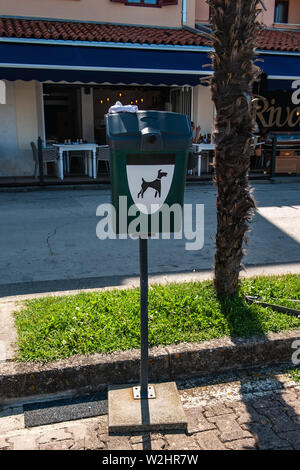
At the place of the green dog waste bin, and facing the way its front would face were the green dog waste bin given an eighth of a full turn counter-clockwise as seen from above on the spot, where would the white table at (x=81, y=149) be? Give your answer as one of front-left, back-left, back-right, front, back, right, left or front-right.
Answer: back-left

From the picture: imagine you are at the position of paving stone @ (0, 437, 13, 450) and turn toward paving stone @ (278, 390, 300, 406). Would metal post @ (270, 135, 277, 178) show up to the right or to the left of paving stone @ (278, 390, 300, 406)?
left

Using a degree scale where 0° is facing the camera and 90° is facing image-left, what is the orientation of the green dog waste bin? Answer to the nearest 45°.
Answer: approximately 0°
